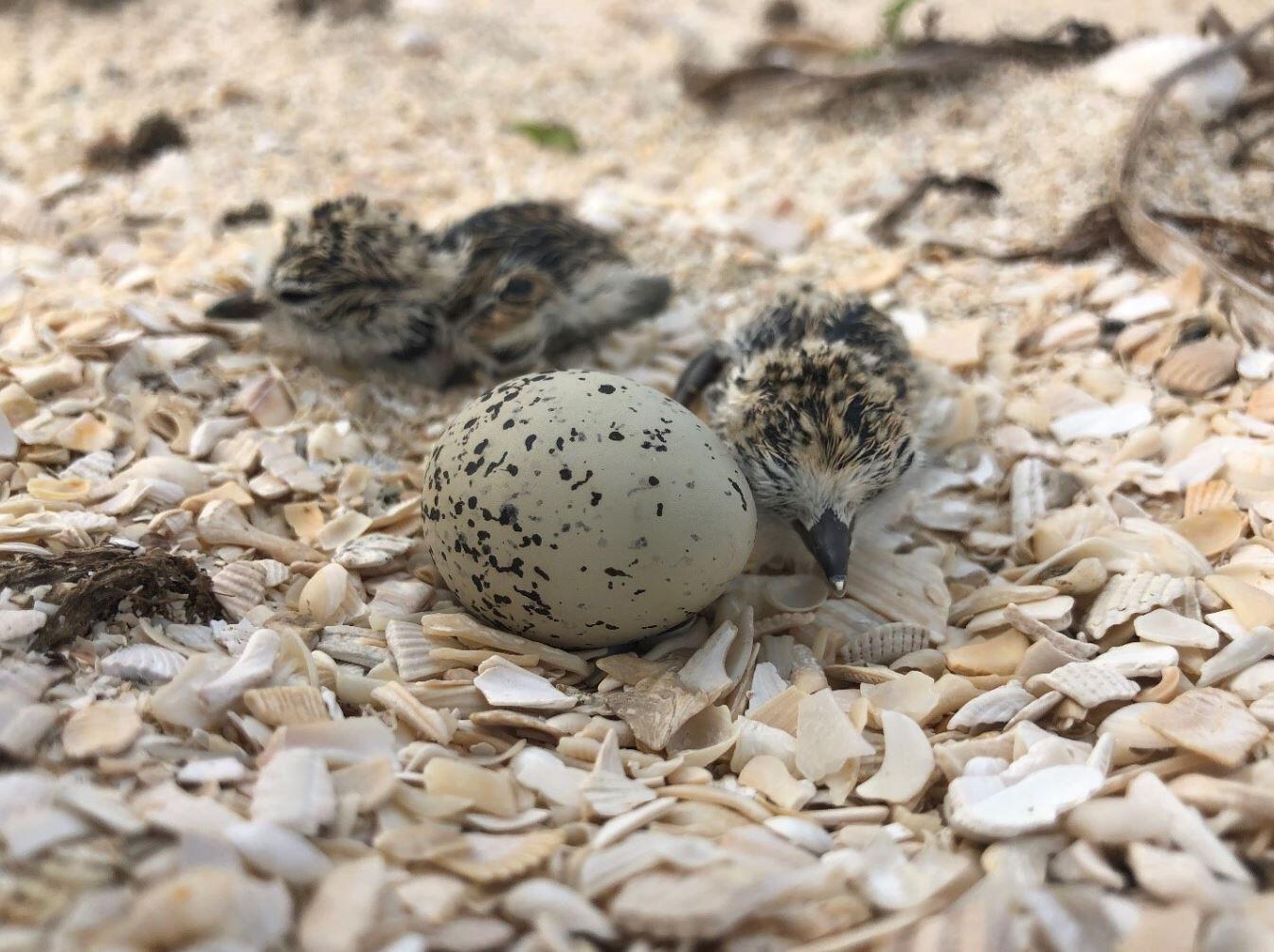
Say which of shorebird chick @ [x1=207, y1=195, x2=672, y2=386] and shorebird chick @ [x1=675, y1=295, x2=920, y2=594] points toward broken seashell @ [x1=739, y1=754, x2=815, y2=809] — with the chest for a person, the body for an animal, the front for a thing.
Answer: shorebird chick @ [x1=675, y1=295, x2=920, y2=594]

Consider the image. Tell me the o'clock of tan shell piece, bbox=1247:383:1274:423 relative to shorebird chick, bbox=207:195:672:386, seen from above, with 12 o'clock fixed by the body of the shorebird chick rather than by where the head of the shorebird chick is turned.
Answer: The tan shell piece is roughly at 7 o'clock from the shorebird chick.

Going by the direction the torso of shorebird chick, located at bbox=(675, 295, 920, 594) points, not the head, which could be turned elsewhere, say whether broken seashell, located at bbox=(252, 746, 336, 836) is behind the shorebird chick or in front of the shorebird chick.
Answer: in front

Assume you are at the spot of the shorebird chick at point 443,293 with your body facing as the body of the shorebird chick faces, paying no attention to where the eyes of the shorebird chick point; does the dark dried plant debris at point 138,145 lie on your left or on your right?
on your right

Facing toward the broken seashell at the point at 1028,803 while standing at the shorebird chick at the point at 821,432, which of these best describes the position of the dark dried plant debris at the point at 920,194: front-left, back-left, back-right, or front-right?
back-left

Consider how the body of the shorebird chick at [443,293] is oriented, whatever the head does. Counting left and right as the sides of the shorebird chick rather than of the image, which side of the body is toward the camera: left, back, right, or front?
left

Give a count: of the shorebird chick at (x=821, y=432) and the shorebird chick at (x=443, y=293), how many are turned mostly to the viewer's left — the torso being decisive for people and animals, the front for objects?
1

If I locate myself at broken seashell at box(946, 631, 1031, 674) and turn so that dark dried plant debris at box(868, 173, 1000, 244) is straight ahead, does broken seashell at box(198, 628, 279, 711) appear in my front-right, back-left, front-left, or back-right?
back-left

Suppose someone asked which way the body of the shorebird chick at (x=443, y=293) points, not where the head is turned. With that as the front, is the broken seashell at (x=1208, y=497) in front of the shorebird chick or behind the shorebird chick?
behind

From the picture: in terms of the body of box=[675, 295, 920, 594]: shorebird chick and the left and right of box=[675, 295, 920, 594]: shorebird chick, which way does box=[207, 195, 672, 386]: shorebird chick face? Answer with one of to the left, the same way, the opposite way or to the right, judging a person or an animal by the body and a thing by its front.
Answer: to the right

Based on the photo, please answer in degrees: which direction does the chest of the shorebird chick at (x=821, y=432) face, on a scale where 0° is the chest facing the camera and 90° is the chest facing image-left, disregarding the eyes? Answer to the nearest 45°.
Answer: approximately 0°
